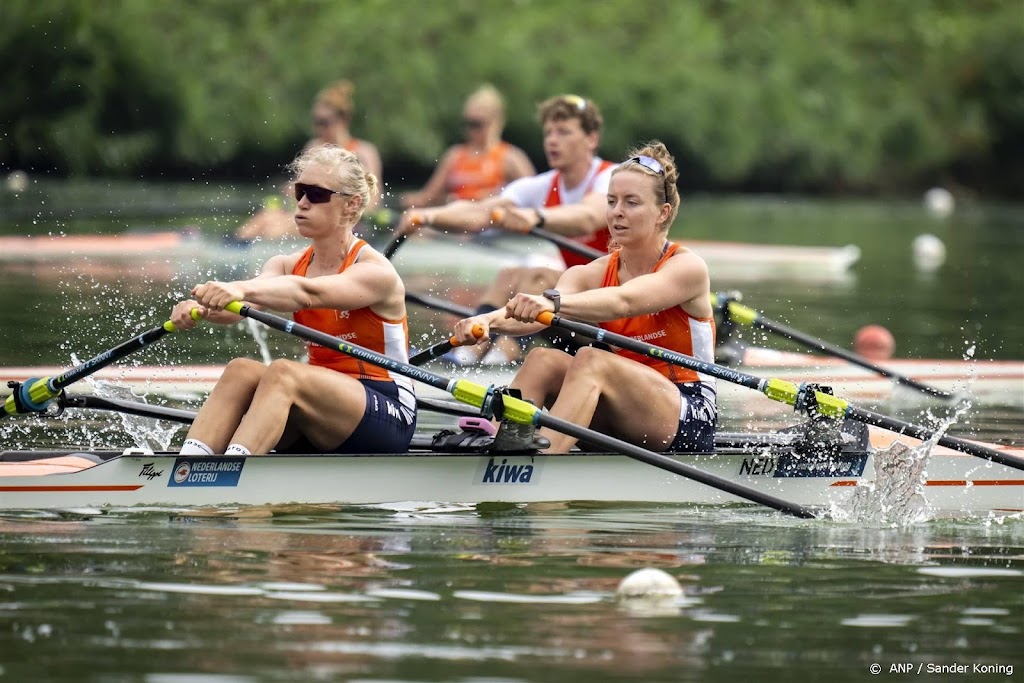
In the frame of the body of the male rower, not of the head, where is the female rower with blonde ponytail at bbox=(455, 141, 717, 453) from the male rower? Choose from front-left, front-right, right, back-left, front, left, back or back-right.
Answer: front-left

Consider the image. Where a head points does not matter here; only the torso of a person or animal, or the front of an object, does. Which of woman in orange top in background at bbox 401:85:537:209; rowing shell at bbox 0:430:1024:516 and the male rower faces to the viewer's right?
the rowing shell

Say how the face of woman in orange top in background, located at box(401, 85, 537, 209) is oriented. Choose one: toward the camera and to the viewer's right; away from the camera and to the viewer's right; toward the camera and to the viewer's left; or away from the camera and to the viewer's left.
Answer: toward the camera and to the viewer's left

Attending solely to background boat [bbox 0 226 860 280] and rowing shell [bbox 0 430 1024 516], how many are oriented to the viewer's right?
2

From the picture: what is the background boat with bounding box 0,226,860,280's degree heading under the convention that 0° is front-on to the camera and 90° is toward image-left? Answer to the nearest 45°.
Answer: approximately 270°

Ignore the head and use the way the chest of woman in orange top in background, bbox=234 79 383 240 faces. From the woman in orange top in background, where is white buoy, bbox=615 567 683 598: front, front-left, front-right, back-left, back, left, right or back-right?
front-left

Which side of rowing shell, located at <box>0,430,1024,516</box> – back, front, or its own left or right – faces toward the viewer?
right
